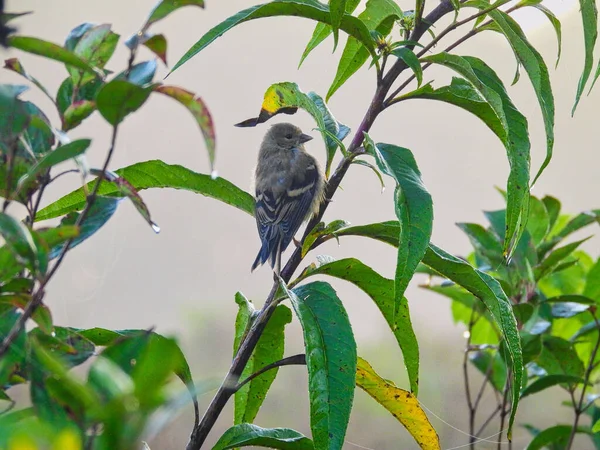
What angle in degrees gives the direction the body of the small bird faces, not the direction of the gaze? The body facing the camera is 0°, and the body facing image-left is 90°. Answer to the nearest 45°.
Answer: approximately 225°
